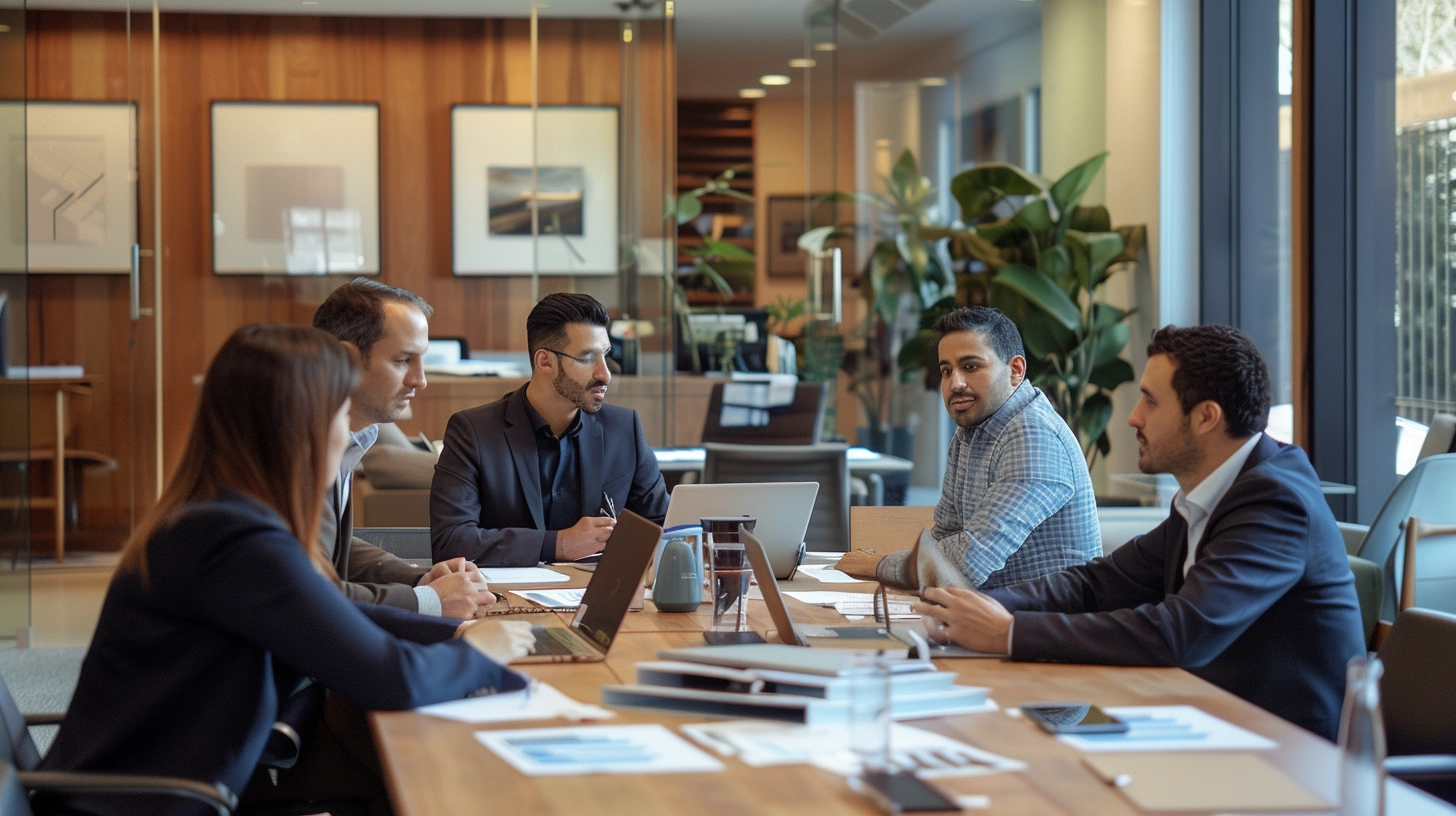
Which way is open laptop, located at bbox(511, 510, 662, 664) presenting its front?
to the viewer's left

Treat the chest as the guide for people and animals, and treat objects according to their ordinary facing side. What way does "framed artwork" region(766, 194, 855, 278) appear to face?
toward the camera

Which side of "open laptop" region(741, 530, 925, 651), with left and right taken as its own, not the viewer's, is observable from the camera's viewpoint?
right

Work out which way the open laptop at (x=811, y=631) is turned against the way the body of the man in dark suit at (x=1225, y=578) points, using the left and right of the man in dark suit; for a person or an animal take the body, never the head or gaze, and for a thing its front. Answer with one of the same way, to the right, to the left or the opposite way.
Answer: the opposite way

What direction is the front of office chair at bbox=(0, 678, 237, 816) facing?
to the viewer's right

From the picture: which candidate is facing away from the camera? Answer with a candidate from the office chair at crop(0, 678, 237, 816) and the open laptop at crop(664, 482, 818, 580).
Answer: the open laptop

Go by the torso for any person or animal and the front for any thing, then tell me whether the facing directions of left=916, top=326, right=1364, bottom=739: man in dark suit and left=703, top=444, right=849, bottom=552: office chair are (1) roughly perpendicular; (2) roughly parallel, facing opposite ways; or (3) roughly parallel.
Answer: roughly perpendicular

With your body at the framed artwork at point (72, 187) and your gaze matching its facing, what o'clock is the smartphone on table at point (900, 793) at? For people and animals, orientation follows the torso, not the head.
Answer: The smartphone on table is roughly at 12 o'clock from the framed artwork.

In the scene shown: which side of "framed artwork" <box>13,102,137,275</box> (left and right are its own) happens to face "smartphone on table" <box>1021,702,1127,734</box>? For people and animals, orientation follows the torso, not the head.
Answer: front

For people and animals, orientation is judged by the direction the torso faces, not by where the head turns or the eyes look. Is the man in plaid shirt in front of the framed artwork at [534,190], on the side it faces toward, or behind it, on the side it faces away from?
in front

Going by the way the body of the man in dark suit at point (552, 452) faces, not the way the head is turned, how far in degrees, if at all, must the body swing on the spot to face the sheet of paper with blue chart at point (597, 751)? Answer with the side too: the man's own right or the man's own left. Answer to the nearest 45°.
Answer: approximately 45° to the man's own right

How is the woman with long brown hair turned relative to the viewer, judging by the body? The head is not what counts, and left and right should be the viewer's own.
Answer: facing away from the viewer and to the right of the viewer

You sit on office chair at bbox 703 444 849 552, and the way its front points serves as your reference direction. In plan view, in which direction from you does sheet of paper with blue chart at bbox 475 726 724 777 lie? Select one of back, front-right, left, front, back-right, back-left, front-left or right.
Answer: front

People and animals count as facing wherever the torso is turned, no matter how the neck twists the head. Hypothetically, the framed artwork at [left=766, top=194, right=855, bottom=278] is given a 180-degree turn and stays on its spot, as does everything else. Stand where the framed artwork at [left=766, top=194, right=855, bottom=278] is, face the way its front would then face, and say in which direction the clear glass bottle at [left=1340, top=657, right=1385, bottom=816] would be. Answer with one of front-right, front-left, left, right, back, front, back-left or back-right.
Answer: back

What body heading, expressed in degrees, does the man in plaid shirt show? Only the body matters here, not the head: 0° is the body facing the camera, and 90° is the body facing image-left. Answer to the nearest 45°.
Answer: approximately 45°

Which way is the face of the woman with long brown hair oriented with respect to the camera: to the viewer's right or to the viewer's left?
to the viewer's right
